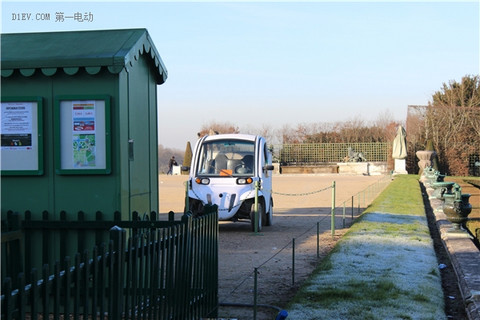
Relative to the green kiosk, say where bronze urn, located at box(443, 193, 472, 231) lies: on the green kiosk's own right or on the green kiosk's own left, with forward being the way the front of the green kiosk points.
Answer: on the green kiosk's own left

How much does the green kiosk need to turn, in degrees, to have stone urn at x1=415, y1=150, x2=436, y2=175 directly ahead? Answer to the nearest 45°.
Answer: approximately 135° to its left

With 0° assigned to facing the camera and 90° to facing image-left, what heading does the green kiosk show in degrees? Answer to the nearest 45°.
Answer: approximately 0°

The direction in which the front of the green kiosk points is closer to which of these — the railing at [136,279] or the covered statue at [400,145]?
the railing

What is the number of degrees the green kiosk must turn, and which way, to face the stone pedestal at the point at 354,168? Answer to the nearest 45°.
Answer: approximately 135° to its left

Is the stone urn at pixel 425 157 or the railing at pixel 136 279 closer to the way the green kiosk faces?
the railing

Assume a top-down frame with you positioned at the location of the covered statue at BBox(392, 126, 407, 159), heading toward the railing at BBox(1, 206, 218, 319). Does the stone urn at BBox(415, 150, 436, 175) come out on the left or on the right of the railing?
left

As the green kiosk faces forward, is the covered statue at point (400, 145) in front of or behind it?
behind

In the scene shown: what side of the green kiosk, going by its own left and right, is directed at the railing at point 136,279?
front
